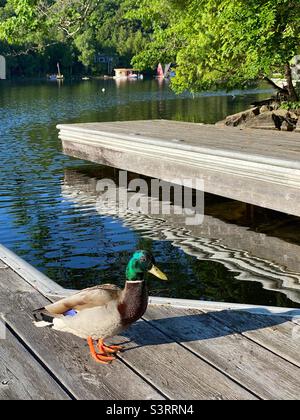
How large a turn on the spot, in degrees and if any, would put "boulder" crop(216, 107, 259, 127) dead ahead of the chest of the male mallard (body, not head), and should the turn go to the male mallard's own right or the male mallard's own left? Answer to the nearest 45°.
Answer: approximately 90° to the male mallard's own left

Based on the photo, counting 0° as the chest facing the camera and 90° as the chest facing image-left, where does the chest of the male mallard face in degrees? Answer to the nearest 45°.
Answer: approximately 270°

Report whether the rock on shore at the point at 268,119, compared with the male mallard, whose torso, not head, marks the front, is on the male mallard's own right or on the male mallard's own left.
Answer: on the male mallard's own left

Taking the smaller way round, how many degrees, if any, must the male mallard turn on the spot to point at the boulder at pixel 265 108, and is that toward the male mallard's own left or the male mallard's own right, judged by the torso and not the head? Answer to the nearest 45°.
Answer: approximately 90° to the male mallard's own left

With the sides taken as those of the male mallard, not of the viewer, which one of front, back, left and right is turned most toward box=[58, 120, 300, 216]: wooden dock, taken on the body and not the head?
left

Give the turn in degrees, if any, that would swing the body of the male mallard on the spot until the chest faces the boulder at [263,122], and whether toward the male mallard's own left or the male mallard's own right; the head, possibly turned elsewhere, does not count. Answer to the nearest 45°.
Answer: approximately 90° to the male mallard's own left
